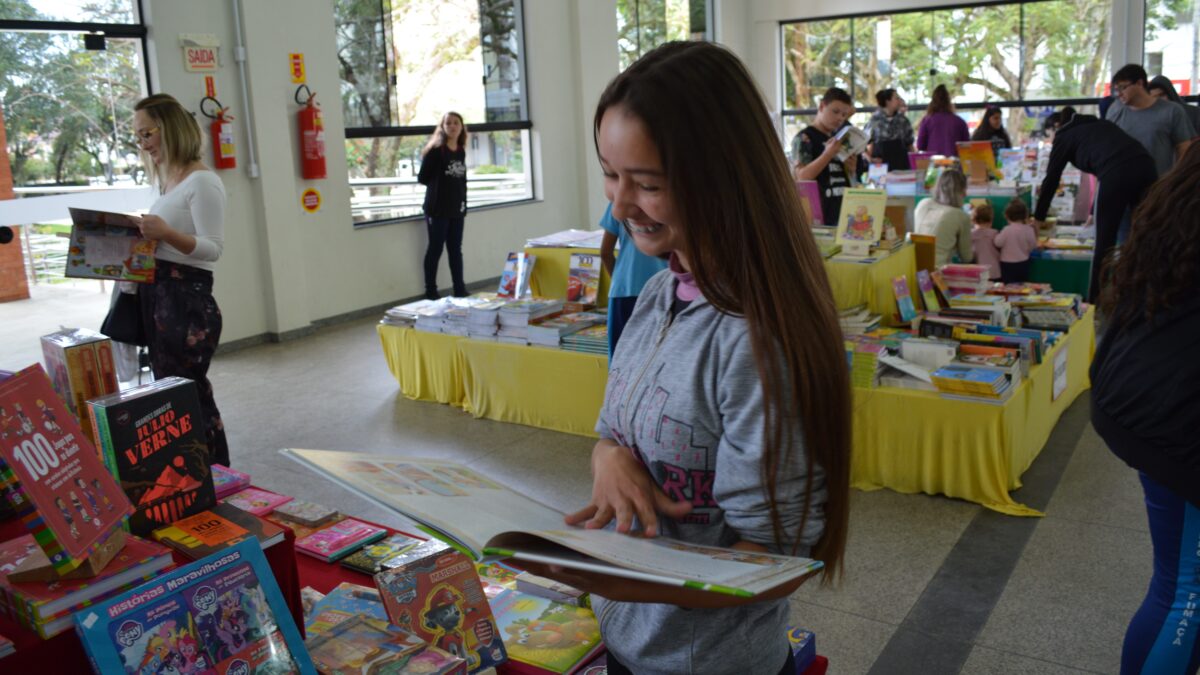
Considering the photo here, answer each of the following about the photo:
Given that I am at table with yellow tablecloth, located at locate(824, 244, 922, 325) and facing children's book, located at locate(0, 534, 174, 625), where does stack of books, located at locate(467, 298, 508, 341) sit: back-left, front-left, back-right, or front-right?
front-right

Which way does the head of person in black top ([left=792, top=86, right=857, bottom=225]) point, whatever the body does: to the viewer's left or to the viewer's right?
to the viewer's right

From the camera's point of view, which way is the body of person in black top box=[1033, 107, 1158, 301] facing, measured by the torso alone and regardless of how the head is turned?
to the viewer's left

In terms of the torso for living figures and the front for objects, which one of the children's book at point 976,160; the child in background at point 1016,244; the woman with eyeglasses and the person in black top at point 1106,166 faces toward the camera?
the children's book

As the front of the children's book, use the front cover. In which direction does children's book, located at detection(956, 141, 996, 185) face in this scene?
toward the camera

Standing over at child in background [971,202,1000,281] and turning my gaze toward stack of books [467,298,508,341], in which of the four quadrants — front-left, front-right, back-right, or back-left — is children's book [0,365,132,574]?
front-left

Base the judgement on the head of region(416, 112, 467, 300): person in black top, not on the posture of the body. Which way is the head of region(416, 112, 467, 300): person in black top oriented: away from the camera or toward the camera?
toward the camera

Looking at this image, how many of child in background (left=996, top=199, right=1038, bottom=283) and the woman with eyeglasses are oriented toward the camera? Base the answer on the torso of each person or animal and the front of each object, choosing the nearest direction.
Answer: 0

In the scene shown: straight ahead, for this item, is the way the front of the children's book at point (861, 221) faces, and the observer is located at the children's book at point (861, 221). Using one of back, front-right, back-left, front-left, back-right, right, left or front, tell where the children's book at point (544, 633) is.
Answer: front

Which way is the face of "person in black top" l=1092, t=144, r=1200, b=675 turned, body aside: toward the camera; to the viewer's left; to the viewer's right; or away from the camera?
away from the camera

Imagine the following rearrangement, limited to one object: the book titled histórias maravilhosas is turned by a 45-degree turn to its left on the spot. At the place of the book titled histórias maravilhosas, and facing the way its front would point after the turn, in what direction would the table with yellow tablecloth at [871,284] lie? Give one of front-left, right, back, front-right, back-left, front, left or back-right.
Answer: left

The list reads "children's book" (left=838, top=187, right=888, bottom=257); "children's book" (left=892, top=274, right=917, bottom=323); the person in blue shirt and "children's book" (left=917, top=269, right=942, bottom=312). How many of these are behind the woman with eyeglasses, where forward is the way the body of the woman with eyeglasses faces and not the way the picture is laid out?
4

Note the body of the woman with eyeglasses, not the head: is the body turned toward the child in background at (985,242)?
no

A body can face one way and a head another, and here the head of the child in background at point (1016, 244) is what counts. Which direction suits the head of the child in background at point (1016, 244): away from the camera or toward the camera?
away from the camera

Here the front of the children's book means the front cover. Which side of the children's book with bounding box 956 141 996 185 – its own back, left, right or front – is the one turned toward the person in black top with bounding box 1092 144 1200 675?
front

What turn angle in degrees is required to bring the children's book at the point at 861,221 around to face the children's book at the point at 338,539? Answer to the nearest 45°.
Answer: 0° — it already faces it
